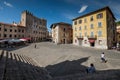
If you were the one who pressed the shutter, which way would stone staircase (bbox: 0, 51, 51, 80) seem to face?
facing away from the viewer and to the right of the viewer
